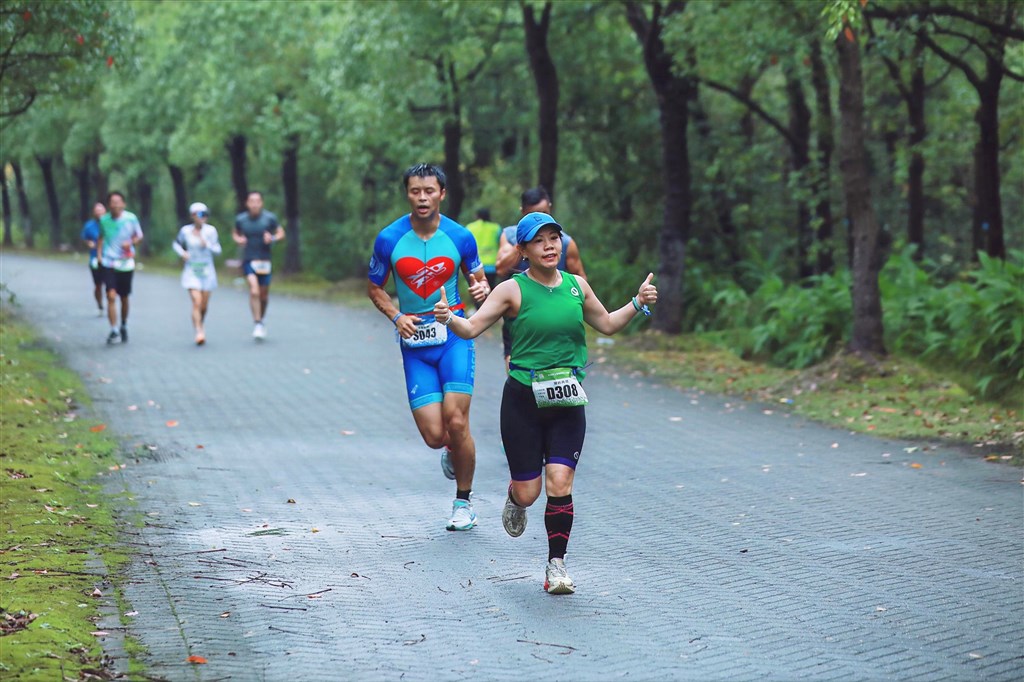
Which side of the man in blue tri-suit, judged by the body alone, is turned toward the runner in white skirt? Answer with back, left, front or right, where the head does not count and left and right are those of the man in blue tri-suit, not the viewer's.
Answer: back

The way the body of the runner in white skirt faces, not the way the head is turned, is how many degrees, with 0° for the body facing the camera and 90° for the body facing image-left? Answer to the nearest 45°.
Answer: approximately 0°

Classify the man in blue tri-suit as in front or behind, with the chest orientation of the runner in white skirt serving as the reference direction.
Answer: in front

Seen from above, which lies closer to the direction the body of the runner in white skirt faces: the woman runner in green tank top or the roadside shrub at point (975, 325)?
the woman runner in green tank top

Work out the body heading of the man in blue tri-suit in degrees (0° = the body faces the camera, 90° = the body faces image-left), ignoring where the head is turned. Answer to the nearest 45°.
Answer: approximately 0°

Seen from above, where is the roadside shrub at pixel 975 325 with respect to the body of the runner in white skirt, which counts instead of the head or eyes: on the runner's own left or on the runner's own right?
on the runner's own left

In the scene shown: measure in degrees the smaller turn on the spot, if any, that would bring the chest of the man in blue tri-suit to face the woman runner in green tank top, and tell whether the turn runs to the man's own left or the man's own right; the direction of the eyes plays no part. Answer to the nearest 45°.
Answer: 0° — they already face them

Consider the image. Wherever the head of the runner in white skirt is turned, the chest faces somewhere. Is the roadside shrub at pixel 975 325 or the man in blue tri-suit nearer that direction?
the man in blue tri-suit

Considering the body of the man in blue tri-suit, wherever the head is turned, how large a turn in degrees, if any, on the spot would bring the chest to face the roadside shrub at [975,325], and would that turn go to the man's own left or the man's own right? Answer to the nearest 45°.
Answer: approximately 135° to the man's own left

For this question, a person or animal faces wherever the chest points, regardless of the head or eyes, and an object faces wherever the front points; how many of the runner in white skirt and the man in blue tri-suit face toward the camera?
2
